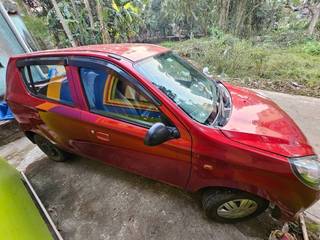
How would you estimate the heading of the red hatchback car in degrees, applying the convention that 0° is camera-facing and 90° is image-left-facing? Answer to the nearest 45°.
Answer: approximately 315°
